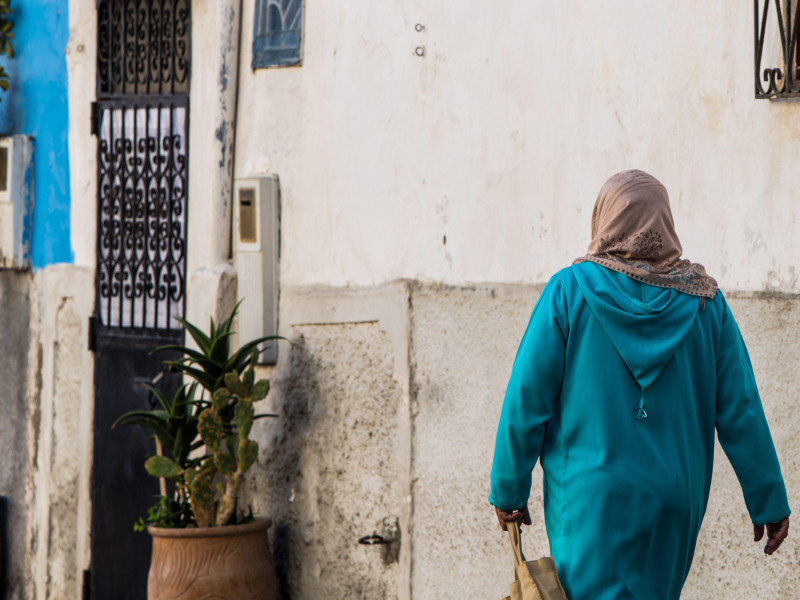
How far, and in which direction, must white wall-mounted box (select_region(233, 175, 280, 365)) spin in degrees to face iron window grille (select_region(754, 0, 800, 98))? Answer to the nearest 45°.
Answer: approximately 90° to its left

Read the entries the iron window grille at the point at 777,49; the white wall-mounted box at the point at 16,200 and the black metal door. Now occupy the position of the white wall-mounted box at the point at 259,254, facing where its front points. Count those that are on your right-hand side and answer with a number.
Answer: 2

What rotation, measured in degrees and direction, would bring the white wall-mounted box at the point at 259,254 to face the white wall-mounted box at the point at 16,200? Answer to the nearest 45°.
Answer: approximately 90° to its right

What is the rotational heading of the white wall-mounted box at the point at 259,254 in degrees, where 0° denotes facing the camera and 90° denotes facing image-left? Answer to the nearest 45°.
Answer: approximately 45°

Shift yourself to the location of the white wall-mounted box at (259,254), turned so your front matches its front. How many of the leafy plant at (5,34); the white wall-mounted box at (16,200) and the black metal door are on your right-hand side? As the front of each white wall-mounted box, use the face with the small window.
3

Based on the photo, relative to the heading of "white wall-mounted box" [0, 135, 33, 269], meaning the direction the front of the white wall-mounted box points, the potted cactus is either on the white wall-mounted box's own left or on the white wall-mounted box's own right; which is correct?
on the white wall-mounted box's own left

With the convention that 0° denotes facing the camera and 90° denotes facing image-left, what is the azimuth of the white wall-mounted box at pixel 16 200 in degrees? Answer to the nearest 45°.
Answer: approximately 45°

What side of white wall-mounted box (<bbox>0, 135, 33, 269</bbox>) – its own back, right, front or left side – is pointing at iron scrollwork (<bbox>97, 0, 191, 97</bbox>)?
left
